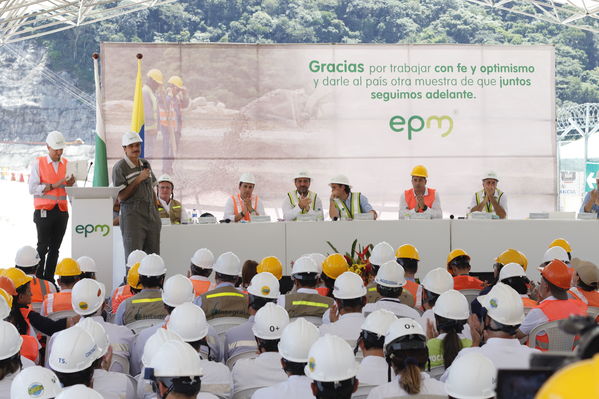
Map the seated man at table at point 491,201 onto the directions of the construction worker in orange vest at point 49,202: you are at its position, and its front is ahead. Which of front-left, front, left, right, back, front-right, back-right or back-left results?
front-left

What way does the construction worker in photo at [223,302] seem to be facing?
away from the camera

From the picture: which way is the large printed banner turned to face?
toward the camera

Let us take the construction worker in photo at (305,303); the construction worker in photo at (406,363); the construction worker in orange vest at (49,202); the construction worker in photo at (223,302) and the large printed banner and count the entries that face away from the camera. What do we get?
3

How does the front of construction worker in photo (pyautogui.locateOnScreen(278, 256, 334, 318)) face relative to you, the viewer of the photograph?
facing away from the viewer

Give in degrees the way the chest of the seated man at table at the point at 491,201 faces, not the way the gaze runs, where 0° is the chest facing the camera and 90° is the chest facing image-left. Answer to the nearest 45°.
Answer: approximately 0°

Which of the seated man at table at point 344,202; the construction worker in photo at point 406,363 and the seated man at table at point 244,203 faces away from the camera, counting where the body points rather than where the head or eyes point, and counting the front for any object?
the construction worker in photo

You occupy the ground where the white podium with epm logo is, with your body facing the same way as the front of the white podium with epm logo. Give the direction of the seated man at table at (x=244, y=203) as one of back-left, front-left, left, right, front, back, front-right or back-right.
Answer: back-left

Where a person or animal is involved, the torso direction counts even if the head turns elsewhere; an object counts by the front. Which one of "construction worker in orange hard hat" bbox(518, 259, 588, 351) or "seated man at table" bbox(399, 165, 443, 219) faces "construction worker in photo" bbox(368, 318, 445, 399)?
the seated man at table

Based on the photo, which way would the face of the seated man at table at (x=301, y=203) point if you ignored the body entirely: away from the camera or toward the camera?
toward the camera

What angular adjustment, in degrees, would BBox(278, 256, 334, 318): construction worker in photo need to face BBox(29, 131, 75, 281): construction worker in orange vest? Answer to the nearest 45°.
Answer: approximately 45° to its left

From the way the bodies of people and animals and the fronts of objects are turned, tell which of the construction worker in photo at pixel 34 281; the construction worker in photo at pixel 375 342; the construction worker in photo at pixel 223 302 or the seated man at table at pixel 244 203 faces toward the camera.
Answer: the seated man at table

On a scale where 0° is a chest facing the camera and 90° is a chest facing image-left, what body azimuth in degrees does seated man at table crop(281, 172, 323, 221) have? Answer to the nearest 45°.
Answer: approximately 0°

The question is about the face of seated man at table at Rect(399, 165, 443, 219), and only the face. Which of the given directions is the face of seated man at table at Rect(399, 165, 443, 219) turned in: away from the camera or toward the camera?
toward the camera

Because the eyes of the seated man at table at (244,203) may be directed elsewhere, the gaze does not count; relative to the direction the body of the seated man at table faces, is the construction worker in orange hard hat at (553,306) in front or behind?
in front

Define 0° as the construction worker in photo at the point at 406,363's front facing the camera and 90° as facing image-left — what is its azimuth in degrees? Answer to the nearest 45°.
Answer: approximately 180°

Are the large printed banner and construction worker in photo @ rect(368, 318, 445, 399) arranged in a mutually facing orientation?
yes

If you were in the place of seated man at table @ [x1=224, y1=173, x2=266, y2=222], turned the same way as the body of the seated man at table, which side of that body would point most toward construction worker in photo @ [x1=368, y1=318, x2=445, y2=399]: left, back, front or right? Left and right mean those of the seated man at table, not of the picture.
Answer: front
